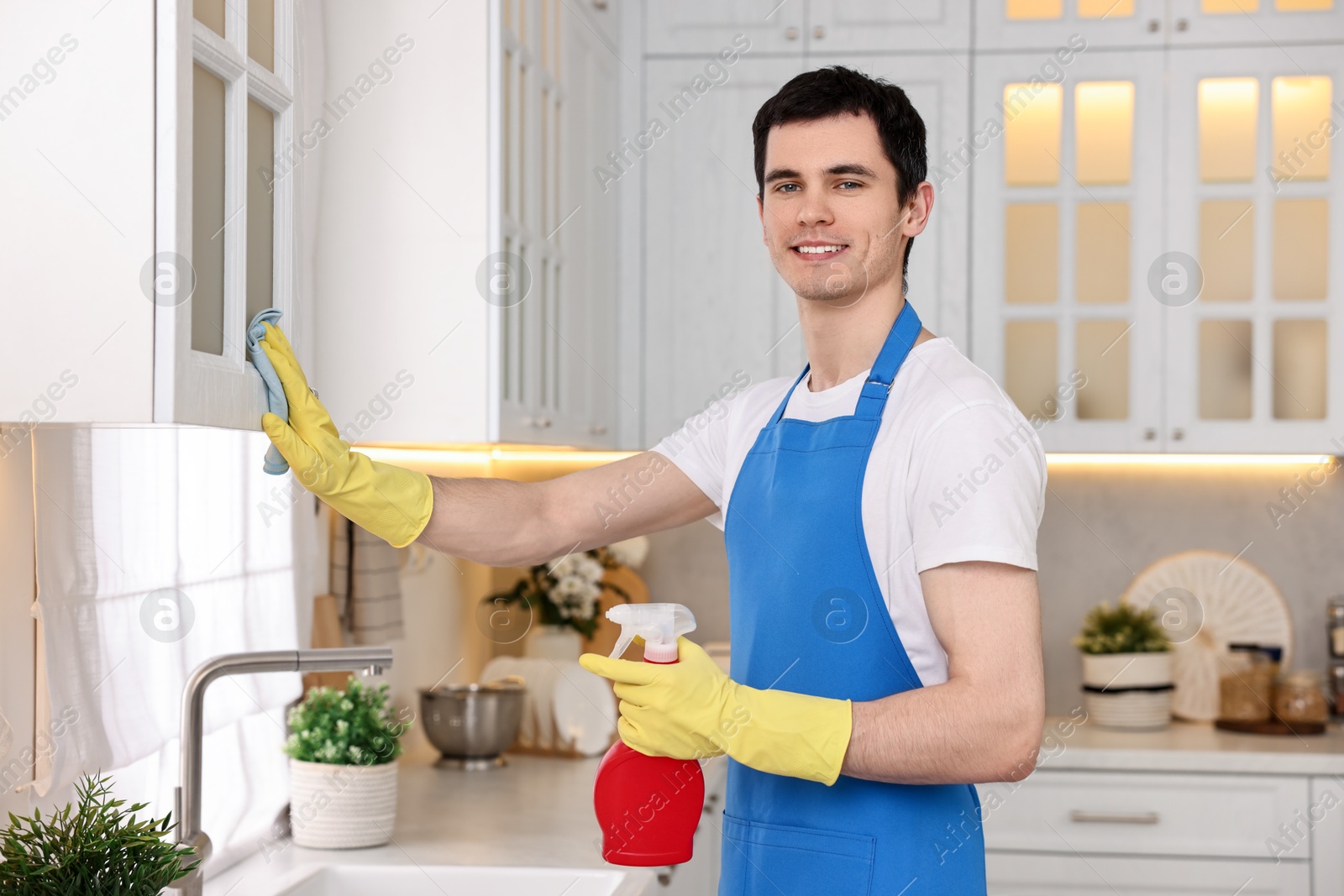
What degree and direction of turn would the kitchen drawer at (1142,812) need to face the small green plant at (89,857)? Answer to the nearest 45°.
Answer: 0° — it already faces it

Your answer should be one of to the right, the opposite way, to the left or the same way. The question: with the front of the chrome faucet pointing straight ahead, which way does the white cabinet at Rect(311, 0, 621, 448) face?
the same way

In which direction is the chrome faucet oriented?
to the viewer's right

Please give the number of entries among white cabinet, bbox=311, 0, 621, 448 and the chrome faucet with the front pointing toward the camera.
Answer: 0

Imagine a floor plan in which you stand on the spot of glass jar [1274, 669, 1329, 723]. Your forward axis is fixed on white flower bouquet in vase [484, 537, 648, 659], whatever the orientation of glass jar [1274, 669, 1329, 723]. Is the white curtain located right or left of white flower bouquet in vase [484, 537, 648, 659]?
left

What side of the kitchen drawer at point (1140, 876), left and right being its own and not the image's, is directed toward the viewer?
front

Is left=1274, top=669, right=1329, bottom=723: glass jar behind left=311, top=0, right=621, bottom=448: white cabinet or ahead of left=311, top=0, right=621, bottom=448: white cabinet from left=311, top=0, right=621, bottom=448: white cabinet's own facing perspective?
ahead

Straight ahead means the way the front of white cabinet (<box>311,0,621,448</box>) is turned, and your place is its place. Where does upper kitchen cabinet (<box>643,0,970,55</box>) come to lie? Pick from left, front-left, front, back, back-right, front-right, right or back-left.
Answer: front-left

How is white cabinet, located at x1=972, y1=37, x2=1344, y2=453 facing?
toward the camera

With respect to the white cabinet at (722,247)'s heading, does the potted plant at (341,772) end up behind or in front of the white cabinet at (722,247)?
in front

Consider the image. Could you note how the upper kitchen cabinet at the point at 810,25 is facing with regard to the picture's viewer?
facing the viewer

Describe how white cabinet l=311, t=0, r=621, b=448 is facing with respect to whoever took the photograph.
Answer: facing to the right of the viewer

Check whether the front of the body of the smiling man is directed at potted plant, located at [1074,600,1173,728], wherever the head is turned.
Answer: no

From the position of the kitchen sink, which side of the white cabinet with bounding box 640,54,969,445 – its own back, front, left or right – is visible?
front
